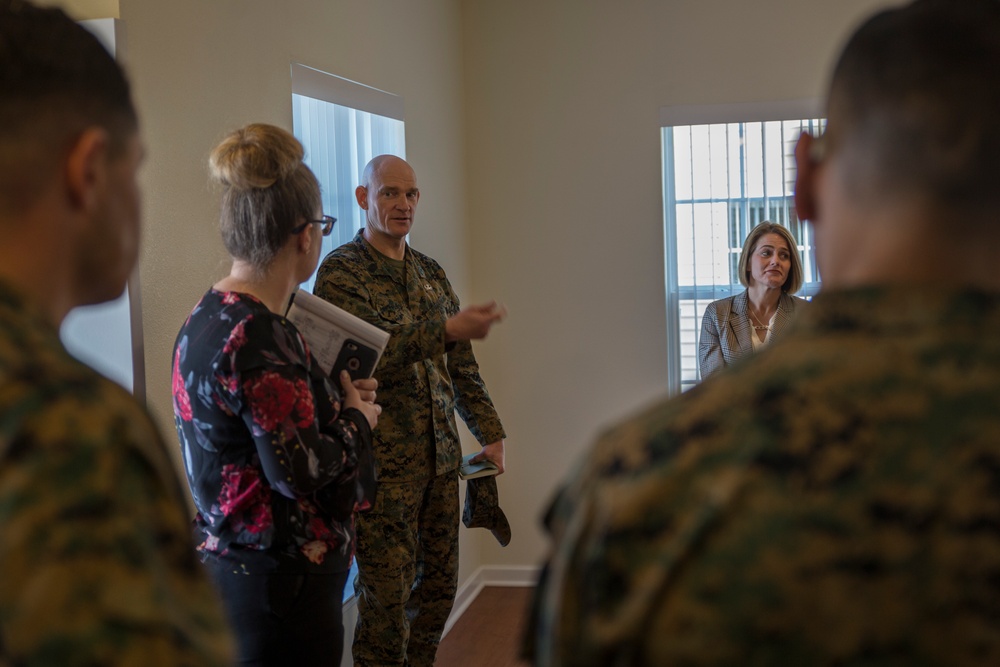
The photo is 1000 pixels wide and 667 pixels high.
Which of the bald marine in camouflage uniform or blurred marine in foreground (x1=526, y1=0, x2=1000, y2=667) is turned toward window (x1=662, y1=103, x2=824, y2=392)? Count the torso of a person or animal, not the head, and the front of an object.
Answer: the blurred marine in foreground

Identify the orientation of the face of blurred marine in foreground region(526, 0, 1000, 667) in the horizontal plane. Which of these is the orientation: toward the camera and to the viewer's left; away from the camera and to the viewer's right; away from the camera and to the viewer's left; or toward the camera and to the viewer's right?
away from the camera and to the viewer's left

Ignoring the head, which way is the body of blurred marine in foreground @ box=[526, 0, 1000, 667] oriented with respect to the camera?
away from the camera

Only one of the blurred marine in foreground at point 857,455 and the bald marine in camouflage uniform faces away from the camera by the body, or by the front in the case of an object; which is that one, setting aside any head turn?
the blurred marine in foreground

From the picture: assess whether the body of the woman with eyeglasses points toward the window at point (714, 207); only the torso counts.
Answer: yes

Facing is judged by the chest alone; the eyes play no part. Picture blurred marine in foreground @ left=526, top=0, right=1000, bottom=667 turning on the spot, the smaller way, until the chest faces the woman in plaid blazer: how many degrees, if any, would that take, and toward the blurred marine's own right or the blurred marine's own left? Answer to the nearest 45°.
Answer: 0° — they already face them

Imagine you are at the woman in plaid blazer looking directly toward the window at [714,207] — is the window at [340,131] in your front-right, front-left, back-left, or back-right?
back-left

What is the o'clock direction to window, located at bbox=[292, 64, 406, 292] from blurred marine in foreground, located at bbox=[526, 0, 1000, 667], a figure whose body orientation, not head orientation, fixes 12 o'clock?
The window is roughly at 11 o'clock from the blurred marine in foreground.

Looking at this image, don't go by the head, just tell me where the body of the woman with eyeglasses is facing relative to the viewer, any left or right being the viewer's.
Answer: facing away from the viewer and to the right of the viewer

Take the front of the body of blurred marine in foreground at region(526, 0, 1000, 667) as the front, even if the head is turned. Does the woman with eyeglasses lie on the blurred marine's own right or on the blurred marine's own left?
on the blurred marine's own left

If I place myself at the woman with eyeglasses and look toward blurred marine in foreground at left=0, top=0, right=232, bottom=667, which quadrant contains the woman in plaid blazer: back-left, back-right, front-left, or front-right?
back-left

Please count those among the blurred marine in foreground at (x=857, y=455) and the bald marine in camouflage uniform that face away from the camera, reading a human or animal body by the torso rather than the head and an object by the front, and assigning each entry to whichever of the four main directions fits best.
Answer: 1

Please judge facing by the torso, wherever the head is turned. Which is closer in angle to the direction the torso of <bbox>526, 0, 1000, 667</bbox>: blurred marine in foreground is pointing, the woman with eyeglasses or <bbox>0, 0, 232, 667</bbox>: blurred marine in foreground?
the woman with eyeglasses

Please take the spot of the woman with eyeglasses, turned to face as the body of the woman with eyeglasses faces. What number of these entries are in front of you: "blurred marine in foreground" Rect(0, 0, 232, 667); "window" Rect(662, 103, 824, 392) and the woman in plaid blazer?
2
